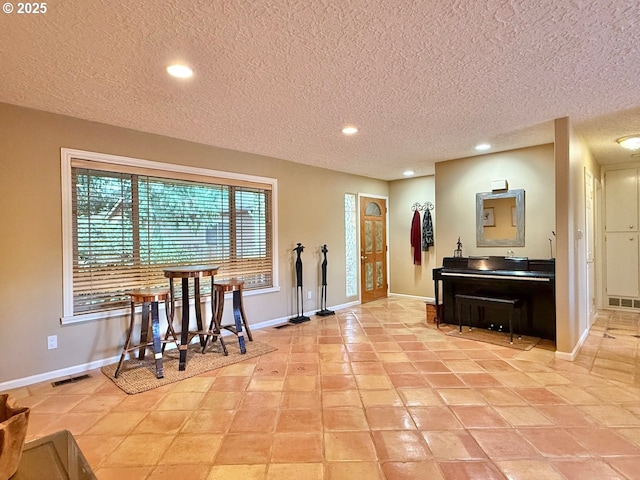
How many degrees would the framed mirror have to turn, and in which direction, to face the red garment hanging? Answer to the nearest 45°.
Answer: approximately 135° to its right

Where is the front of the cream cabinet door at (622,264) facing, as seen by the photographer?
facing the viewer

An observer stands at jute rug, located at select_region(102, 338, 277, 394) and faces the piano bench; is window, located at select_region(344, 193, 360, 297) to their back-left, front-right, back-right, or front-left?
front-left

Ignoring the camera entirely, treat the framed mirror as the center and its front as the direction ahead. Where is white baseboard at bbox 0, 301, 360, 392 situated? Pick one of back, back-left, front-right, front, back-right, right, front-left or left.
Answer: front-right

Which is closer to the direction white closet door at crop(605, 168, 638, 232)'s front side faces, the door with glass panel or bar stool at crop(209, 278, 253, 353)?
the bar stool

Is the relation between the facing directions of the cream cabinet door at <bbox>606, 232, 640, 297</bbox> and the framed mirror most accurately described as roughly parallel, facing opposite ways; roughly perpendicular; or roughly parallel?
roughly parallel

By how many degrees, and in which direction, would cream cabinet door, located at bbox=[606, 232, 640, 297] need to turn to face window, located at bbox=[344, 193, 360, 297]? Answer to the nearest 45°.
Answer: approximately 45° to its right

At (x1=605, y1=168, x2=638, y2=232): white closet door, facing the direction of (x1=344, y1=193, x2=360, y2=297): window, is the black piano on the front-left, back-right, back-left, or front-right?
front-left

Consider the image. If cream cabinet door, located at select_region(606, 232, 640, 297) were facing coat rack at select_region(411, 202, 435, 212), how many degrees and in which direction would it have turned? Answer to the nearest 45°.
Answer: approximately 45° to its right

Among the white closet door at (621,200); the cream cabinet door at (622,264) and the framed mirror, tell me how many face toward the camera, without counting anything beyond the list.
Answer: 3

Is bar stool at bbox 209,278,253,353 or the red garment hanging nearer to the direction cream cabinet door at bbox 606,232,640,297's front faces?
the bar stool

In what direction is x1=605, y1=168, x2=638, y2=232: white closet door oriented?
toward the camera

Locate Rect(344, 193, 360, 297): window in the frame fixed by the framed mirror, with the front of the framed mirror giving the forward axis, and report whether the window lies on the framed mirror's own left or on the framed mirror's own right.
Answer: on the framed mirror's own right

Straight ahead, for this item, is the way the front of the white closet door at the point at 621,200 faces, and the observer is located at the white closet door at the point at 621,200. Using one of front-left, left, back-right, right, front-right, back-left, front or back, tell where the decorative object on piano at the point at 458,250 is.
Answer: front-right

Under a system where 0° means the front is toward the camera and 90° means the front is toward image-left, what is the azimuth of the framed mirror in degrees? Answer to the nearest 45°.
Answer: approximately 0°

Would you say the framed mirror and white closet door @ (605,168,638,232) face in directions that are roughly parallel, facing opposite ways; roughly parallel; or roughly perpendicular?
roughly parallel

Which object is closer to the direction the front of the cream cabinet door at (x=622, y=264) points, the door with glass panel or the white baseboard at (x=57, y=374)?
the white baseboard
